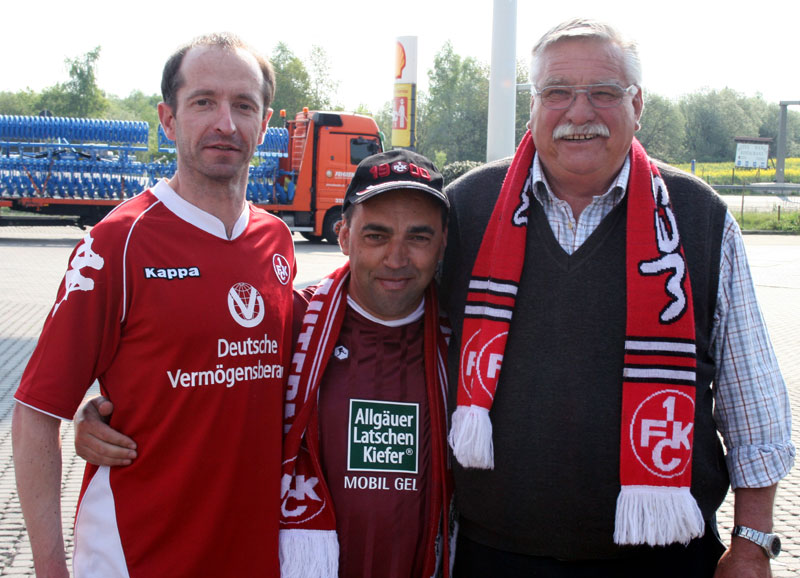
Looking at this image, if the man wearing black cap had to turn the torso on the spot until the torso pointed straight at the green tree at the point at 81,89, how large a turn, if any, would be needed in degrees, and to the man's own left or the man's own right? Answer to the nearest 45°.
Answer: approximately 180°

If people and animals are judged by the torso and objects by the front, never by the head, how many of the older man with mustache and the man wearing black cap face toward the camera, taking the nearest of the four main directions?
2

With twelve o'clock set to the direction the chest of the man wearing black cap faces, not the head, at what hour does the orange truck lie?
The orange truck is roughly at 6 o'clock from the man wearing black cap.

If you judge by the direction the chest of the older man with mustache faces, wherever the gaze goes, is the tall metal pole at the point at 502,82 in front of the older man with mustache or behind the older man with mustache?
behind

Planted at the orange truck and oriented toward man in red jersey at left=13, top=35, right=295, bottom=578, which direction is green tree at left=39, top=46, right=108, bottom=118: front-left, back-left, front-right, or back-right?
back-right

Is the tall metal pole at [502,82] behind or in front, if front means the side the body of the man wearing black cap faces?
behind

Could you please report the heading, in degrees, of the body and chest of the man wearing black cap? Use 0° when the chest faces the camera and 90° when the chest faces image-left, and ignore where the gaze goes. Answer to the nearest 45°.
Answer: approximately 0°

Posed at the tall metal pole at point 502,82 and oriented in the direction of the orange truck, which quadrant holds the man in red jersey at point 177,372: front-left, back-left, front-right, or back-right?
back-left

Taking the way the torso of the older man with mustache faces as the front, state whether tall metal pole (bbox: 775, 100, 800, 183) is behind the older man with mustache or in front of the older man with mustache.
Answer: behind

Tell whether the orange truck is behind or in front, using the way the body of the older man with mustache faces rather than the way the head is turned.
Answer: behind
